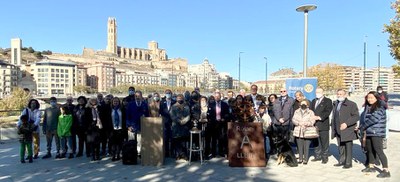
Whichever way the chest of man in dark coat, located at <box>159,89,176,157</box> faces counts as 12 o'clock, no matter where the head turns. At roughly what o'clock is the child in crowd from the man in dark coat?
The child in crowd is roughly at 3 o'clock from the man in dark coat.

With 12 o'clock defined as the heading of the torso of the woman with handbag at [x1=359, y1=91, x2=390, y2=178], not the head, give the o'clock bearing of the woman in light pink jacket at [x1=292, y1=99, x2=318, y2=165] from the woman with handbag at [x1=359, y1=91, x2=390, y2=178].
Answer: the woman in light pink jacket at [x1=292, y1=99, x2=318, y2=165] is roughly at 2 o'clock from the woman with handbag at [x1=359, y1=91, x2=390, y2=178].

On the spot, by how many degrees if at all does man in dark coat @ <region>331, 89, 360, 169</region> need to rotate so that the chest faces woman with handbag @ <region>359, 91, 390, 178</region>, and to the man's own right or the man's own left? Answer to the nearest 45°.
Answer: approximately 90° to the man's own left

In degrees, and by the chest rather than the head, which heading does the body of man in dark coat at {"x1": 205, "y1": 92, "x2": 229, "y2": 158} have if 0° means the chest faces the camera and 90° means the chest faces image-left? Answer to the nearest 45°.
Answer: approximately 0°

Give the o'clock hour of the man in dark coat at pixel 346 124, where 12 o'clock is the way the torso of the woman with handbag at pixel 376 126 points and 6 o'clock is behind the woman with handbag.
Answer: The man in dark coat is roughly at 3 o'clock from the woman with handbag.

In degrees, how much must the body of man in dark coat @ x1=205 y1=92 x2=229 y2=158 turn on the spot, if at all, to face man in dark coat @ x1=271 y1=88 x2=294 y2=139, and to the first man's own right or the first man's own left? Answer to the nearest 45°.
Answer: approximately 90° to the first man's own left

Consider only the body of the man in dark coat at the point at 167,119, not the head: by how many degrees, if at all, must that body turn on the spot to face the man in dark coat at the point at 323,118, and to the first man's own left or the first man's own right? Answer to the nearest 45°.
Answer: approximately 90° to the first man's own left
